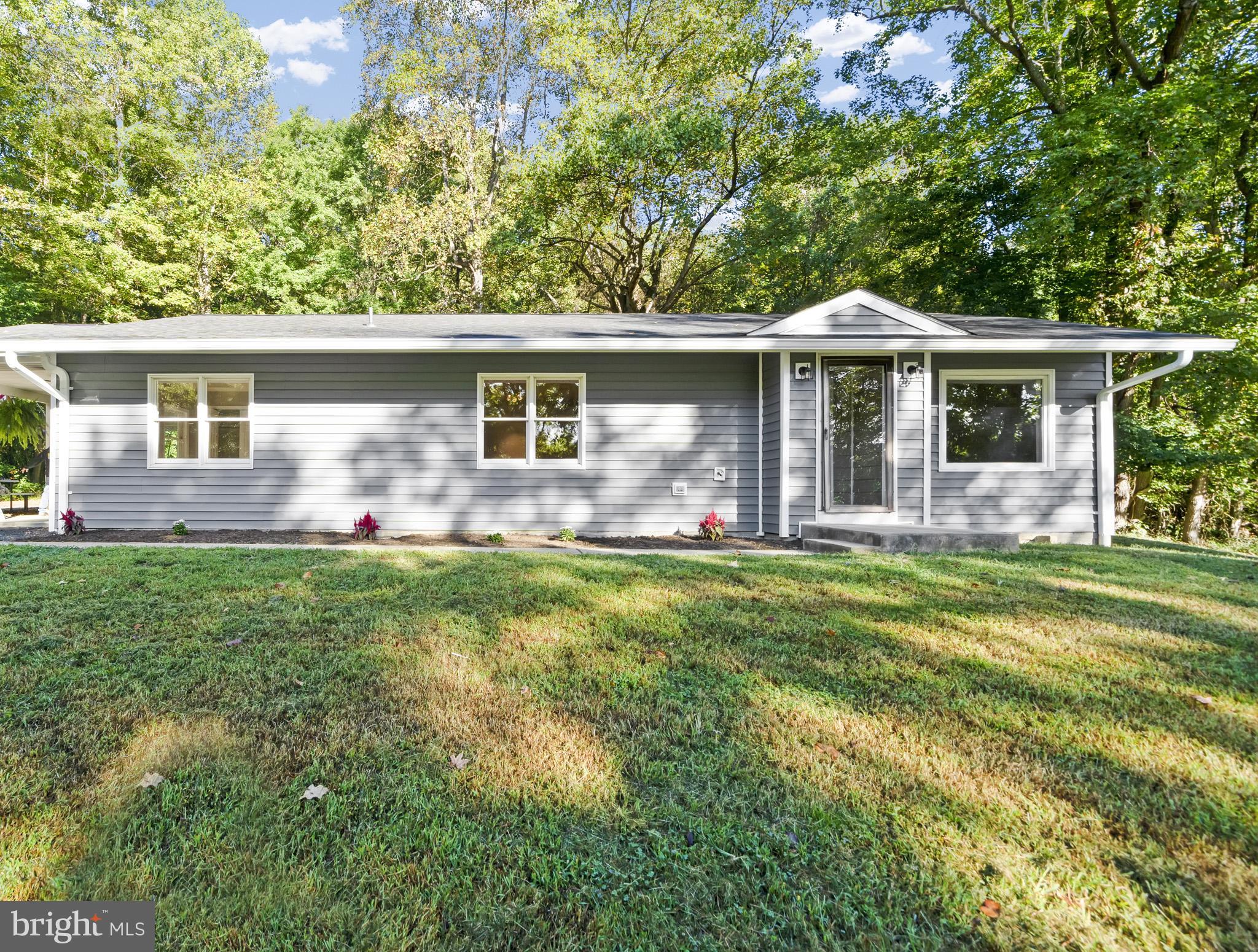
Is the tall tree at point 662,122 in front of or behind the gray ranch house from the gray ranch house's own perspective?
behind

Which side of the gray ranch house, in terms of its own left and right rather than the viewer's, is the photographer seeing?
front

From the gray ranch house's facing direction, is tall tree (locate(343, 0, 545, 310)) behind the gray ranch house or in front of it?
behind

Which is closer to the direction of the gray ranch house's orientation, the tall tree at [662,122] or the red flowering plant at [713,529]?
the red flowering plant

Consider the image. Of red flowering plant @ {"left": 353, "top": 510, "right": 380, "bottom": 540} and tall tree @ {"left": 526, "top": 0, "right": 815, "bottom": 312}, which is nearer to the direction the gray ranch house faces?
the red flowering plant

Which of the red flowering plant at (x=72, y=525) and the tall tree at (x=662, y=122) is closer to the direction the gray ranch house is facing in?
the red flowering plant

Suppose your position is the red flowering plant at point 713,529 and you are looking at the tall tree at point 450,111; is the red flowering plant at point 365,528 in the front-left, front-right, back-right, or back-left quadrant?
front-left

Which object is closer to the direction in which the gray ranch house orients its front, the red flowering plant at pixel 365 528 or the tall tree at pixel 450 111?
the red flowering plant
